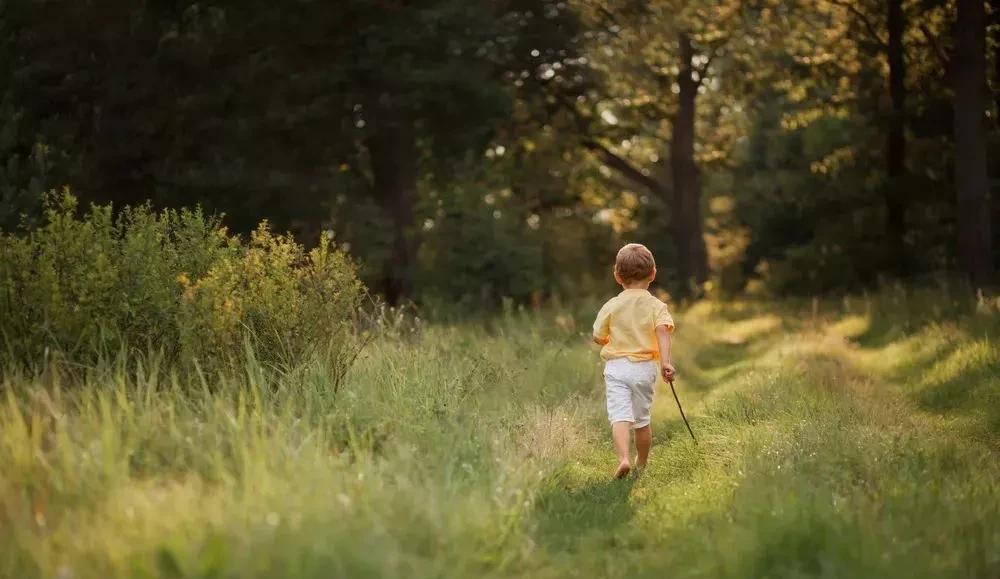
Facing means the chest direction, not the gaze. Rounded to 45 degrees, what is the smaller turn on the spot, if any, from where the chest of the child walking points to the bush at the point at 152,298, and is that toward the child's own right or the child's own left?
approximately 90° to the child's own left

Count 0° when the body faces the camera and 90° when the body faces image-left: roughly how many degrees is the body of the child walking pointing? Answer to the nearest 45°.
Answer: approximately 180°

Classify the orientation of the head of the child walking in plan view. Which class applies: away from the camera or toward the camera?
away from the camera
